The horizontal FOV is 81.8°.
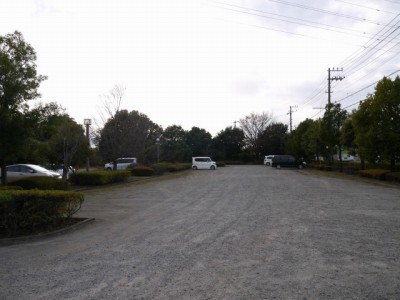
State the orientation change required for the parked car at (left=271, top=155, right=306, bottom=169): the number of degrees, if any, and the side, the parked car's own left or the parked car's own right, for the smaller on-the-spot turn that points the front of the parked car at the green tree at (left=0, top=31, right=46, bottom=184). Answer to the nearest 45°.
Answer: approximately 90° to the parked car's own right

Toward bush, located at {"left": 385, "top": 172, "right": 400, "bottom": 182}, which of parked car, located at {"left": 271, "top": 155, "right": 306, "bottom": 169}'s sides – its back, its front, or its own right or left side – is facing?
right

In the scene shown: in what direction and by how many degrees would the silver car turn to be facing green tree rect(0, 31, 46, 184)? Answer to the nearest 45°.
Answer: approximately 90° to its right

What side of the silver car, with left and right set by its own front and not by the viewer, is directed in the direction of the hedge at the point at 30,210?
right

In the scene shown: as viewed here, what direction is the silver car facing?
to the viewer's right
